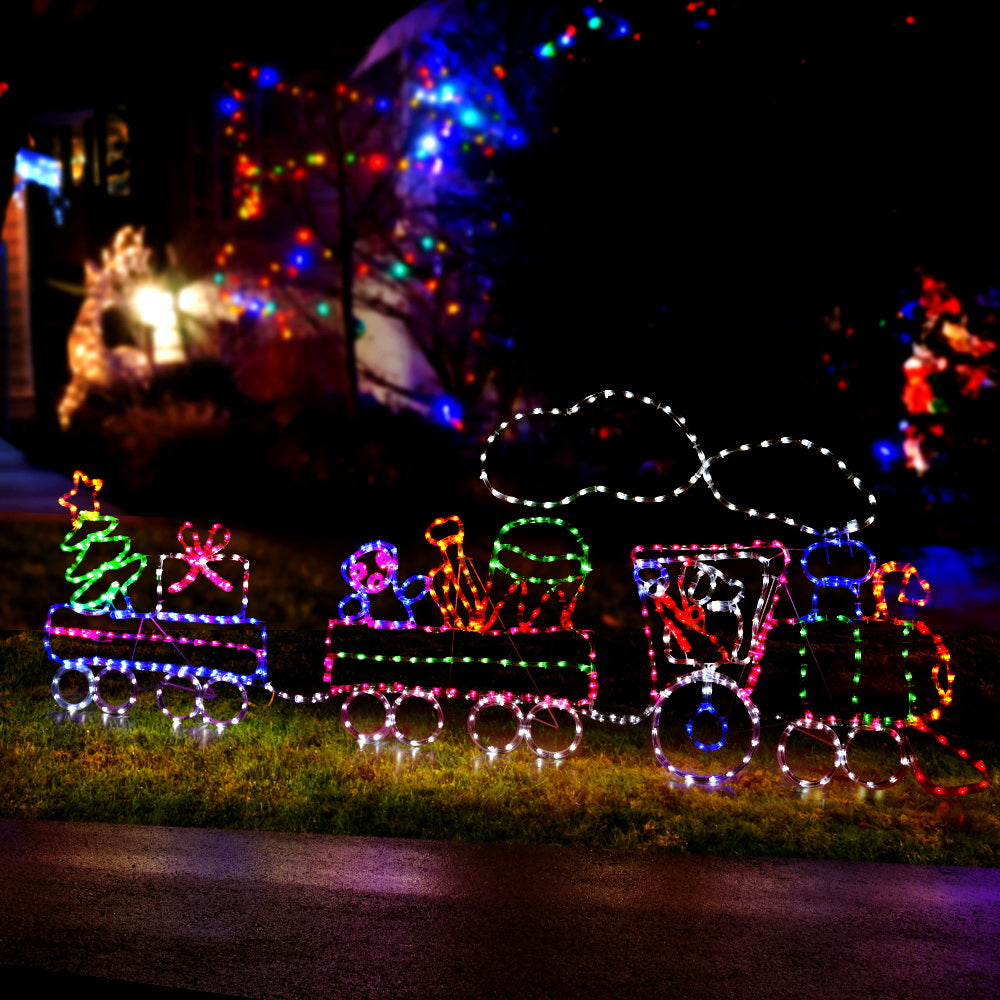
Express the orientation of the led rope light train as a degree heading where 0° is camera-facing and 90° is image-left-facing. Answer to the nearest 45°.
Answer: approximately 270°
